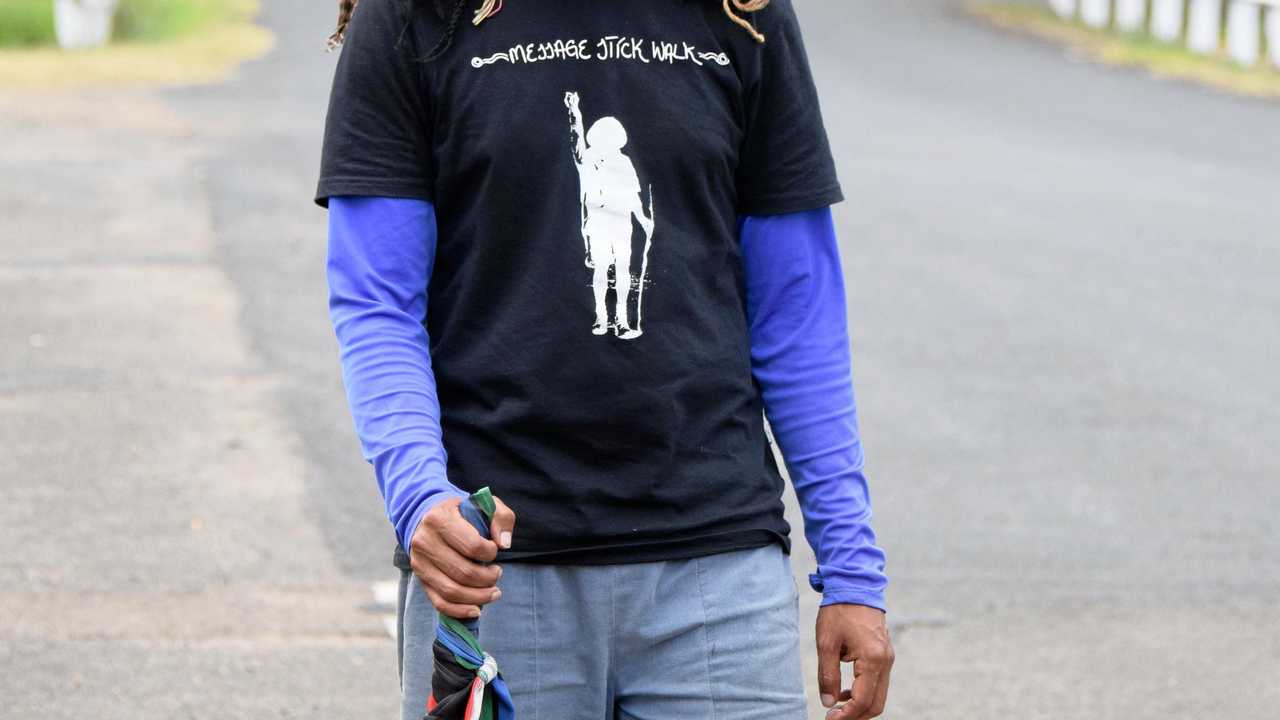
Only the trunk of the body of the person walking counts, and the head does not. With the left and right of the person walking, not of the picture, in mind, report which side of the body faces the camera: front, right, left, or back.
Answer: front

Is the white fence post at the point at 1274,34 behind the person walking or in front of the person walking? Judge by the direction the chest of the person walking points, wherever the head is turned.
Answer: behind

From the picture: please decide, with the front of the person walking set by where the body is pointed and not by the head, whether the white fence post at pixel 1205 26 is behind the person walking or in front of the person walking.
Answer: behind

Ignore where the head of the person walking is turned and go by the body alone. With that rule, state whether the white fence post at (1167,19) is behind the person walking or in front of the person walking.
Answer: behind

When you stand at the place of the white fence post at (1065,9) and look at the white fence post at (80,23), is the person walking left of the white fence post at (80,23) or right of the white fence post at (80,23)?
left

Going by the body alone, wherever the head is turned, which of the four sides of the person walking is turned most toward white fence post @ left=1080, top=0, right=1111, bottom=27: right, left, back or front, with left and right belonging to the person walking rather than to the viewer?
back

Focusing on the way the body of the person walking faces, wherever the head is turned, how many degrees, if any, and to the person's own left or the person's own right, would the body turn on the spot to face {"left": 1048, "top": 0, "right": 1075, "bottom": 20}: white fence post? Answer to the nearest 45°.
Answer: approximately 180°
